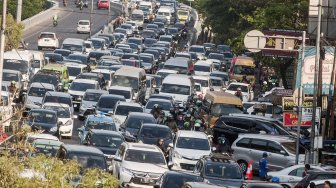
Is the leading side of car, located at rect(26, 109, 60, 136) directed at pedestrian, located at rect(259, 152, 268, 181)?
no

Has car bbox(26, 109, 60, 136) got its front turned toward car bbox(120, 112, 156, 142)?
no

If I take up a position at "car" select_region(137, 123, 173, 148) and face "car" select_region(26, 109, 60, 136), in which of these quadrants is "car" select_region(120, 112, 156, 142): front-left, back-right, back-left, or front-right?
front-right

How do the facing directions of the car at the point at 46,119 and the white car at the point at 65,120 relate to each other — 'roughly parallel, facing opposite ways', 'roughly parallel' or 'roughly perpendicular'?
roughly parallel

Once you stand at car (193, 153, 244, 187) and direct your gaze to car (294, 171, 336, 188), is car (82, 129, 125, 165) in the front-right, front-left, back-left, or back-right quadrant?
back-left

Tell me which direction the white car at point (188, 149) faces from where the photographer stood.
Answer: facing the viewer

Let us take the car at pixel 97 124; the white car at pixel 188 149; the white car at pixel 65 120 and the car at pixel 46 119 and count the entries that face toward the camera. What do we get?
4

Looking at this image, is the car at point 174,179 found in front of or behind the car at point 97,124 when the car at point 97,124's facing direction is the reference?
in front

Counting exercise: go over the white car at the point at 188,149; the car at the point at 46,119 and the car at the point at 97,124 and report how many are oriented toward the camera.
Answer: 3

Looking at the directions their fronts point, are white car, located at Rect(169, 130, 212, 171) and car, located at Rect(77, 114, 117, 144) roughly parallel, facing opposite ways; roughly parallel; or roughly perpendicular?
roughly parallel

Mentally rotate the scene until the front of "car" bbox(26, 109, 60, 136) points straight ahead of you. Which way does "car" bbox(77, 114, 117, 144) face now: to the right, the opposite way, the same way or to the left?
the same way

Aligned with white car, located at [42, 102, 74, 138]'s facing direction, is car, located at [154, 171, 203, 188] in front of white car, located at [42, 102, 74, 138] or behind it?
in front
